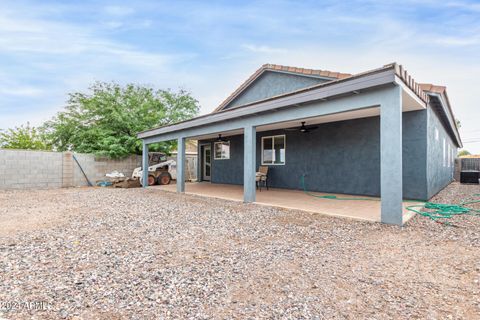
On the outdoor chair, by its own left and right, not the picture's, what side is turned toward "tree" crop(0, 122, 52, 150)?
right

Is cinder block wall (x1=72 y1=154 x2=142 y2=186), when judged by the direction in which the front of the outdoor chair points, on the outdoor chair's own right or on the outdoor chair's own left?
on the outdoor chair's own right

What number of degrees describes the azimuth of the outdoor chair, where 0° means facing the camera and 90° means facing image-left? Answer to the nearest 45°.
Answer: approximately 45°
